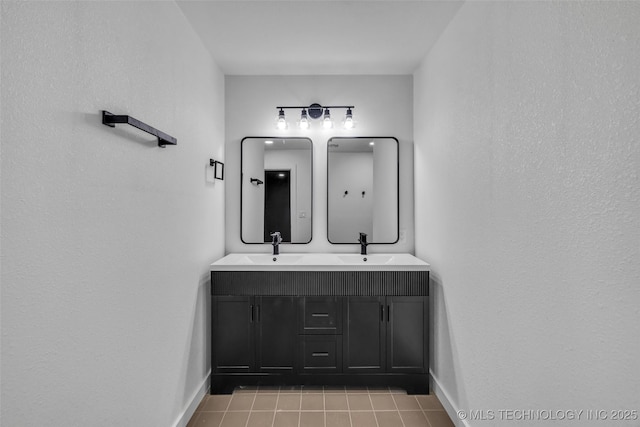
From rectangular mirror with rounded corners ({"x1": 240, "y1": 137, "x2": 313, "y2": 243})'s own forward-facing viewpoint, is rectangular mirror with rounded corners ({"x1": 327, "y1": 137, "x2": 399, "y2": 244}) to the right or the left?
on its left

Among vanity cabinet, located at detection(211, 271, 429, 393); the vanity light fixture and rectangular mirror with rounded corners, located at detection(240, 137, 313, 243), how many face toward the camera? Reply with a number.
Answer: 3

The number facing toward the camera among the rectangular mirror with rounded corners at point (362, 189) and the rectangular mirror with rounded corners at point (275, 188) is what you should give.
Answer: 2

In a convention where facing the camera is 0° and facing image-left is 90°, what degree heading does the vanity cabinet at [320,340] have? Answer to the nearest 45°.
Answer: approximately 0°

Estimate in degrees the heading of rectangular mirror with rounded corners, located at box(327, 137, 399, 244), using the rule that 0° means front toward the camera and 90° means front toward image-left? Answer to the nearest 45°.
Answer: approximately 0°

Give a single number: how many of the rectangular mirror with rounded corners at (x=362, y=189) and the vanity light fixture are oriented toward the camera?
2
